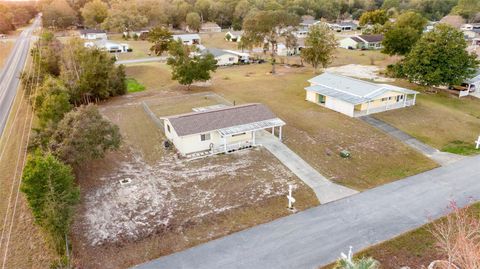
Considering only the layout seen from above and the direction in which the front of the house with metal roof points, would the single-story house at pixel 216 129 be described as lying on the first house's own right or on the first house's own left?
on the first house's own right

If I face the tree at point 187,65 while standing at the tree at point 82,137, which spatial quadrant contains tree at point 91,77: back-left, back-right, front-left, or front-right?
front-left

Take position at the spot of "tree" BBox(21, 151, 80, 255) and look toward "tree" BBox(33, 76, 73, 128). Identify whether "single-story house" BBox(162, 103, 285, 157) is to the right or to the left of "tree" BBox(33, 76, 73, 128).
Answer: right

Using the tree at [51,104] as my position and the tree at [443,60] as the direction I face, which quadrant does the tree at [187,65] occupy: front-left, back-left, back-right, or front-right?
front-left

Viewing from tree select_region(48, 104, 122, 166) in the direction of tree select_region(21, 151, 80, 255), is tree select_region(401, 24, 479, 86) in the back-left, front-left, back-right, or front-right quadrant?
back-left

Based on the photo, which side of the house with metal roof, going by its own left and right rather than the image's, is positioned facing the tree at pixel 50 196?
right

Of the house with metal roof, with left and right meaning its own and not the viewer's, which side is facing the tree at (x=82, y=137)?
right

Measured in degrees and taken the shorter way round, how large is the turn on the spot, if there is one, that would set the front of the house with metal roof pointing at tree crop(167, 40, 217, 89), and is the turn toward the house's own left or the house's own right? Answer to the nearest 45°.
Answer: approximately 135° to the house's own right

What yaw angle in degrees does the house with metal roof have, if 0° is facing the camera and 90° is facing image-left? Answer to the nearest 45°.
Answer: approximately 315°

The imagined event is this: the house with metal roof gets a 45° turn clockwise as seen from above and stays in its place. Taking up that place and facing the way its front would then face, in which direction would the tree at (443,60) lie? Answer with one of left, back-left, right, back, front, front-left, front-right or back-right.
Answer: back-left

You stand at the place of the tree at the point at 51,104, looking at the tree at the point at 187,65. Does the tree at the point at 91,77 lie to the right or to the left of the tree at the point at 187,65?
left

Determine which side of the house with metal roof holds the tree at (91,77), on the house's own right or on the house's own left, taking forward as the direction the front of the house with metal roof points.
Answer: on the house's own right
